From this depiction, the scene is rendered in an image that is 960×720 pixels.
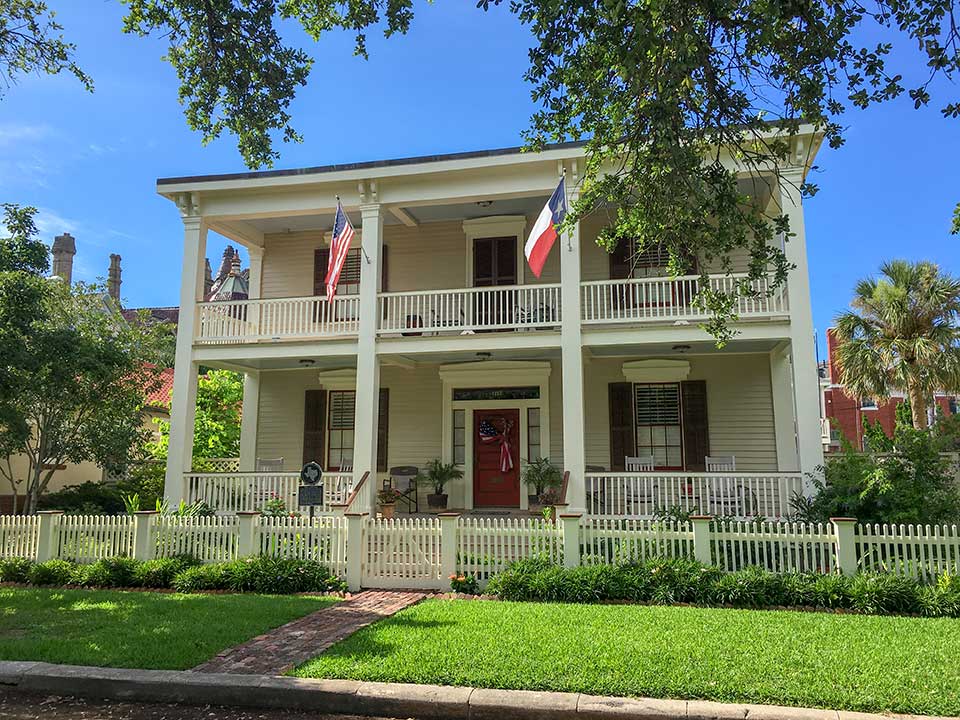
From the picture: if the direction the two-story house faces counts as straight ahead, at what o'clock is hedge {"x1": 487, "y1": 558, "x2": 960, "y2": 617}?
The hedge is roughly at 11 o'clock from the two-story house.

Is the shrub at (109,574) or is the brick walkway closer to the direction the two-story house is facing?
the brick walkway

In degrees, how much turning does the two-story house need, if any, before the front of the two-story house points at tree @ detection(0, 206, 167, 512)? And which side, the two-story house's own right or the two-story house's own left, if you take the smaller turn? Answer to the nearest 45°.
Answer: approximately 90° to the two-story house's own right

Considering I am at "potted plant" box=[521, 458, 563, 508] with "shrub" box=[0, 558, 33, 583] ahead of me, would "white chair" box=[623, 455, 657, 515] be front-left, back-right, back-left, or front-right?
back-left

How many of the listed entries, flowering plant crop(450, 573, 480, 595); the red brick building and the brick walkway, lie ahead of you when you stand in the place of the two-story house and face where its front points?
2

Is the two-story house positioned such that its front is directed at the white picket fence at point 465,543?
yes

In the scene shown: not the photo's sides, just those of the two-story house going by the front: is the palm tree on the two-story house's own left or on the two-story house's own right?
on the two-story house's own left

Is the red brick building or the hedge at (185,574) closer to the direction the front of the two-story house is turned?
the hedge

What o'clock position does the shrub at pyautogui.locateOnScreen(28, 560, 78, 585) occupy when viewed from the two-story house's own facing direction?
The shrub is roughly at 2 o'clock from the two-story house.

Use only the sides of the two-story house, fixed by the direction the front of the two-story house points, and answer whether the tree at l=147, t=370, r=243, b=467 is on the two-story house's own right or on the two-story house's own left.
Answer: on the two-story house's own right

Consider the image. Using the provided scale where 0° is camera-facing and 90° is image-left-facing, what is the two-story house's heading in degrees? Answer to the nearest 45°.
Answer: approximately 0°

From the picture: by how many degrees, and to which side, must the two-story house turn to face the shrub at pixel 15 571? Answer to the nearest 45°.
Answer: approximately 45° to its right

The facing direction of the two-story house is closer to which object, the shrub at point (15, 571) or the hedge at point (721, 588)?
the hedge
